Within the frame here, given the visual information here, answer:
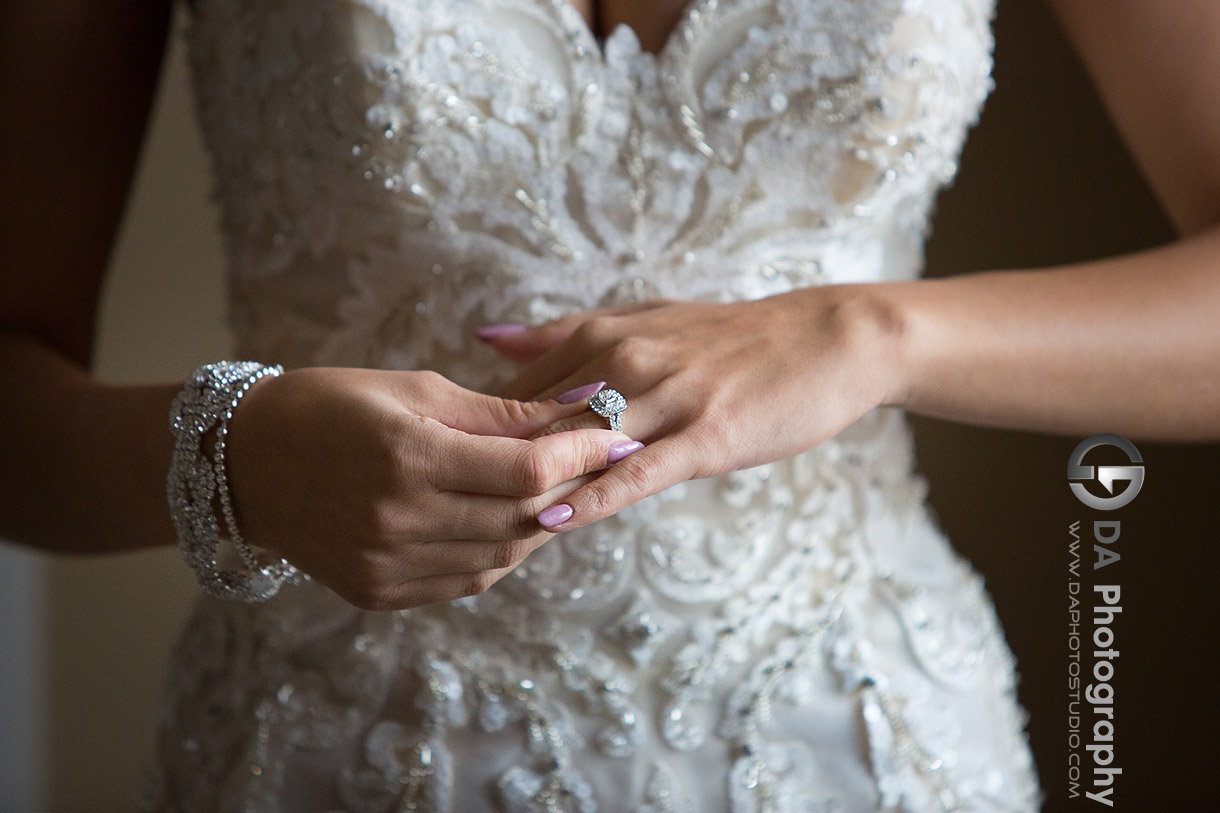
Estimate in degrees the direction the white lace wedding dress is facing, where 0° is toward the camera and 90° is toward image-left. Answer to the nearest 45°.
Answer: approximately 0°
